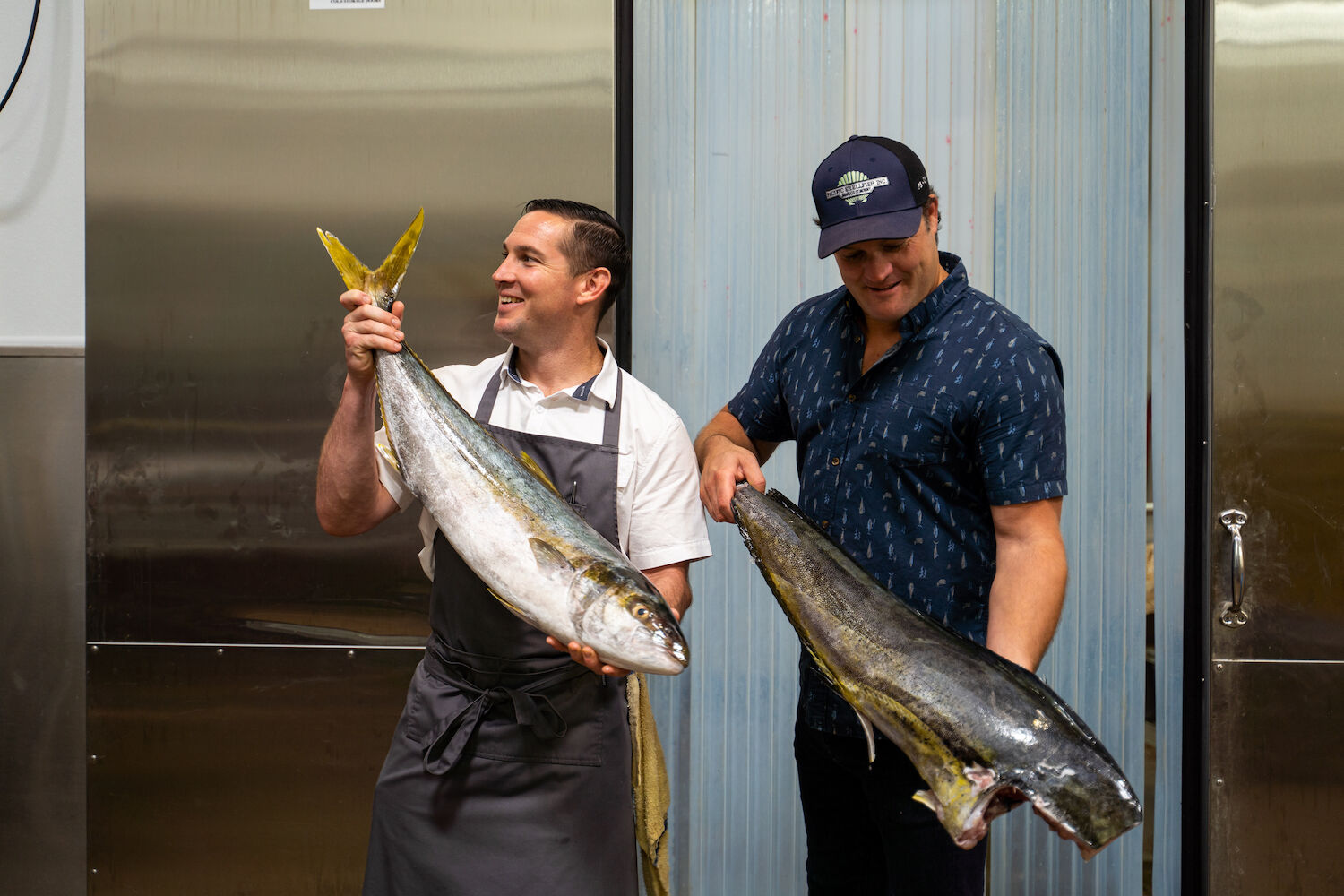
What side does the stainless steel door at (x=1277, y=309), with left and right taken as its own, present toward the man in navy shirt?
front

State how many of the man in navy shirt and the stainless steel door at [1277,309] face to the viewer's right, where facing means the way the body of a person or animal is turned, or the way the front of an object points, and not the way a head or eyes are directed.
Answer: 0

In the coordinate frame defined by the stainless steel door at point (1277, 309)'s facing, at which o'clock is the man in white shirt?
The man in white shirt is roughly at 1 o'clock from the stainless steel door.

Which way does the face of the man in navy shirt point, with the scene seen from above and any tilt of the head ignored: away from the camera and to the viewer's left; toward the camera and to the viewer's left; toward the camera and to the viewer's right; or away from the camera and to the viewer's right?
toward the camera and to the viewer's left
